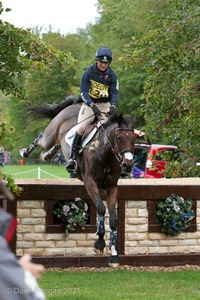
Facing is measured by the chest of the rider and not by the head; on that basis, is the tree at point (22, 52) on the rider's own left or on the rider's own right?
on the rider's own right

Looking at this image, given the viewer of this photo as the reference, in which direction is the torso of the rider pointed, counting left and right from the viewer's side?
facing the viewer and to the right of the viewer

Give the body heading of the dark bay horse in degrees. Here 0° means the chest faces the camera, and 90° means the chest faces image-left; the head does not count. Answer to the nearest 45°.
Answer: approximately 315°
